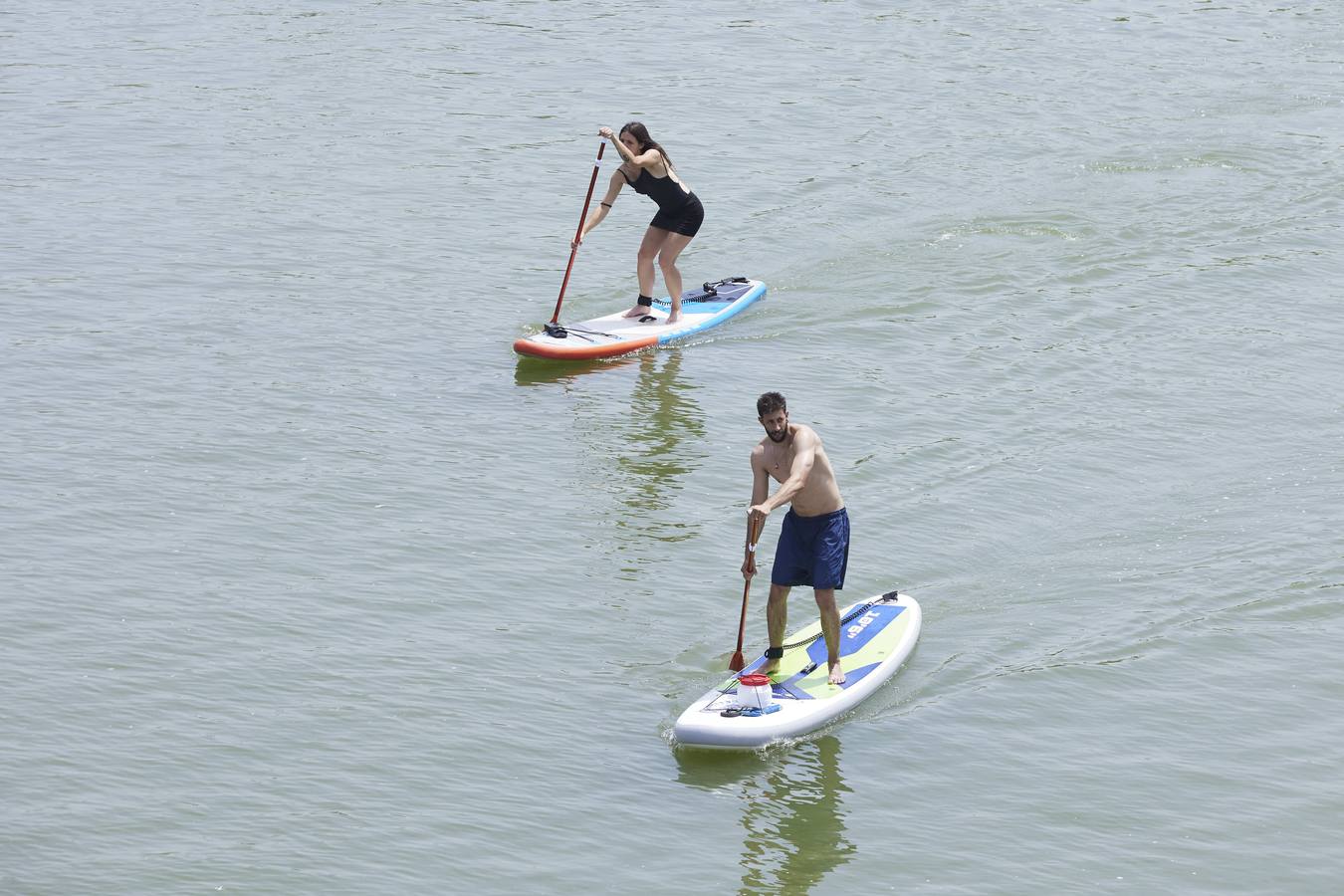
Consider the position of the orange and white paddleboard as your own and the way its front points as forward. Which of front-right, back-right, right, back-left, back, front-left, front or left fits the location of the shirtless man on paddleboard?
front-left

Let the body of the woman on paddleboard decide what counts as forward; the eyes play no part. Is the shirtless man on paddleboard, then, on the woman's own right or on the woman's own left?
on the woman's own left

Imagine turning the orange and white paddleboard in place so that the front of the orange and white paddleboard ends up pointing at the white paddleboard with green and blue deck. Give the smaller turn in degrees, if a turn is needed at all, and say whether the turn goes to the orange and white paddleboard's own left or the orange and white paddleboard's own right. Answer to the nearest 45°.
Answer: approximately 45° to the orange and white paddleboard's own left

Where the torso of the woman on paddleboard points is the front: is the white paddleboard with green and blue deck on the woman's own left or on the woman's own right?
on the woman's own left

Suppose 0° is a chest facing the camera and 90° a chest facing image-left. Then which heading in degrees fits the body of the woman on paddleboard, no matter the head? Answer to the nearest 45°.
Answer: approximately 45°

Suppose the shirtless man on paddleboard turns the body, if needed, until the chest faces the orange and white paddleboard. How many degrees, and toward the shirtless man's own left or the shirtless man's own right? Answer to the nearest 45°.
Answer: approximately 135° to the shirtless man's own right

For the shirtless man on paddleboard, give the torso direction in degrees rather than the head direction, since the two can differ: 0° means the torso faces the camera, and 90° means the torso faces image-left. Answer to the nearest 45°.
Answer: approximately 45°

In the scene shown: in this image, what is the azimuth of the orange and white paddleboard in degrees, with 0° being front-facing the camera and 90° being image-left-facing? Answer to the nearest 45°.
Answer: approximately 45°

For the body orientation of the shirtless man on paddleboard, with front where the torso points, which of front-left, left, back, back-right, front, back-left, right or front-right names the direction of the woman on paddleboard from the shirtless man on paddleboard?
back-right
